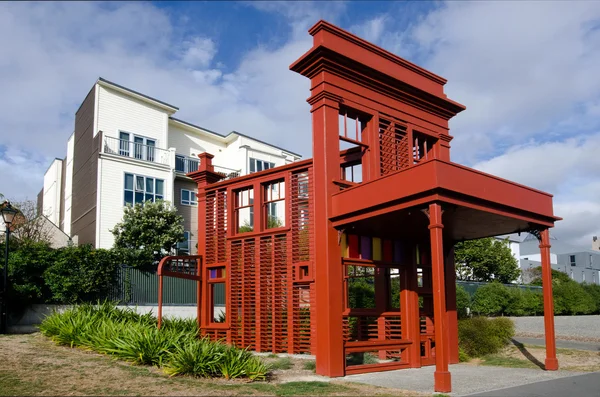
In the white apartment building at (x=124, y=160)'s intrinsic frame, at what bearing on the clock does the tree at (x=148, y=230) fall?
The tree is roughly at 1 o'clock from the white apartment building.

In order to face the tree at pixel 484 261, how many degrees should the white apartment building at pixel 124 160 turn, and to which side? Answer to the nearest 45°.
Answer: approximately 45° to its left

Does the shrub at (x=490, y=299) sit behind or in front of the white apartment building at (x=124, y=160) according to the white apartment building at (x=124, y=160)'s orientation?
in front

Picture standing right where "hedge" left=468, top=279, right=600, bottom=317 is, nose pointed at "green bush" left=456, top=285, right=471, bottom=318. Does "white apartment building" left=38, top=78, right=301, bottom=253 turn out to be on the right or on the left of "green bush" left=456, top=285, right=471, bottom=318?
right

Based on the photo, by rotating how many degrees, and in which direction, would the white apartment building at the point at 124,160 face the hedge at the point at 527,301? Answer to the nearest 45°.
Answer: approximately 45° to its left

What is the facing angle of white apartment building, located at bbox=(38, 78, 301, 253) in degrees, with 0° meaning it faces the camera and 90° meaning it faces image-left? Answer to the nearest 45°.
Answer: approximately 315°

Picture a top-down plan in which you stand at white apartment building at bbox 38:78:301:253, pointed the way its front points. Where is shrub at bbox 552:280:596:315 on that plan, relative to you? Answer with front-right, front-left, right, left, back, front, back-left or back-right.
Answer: front-left
